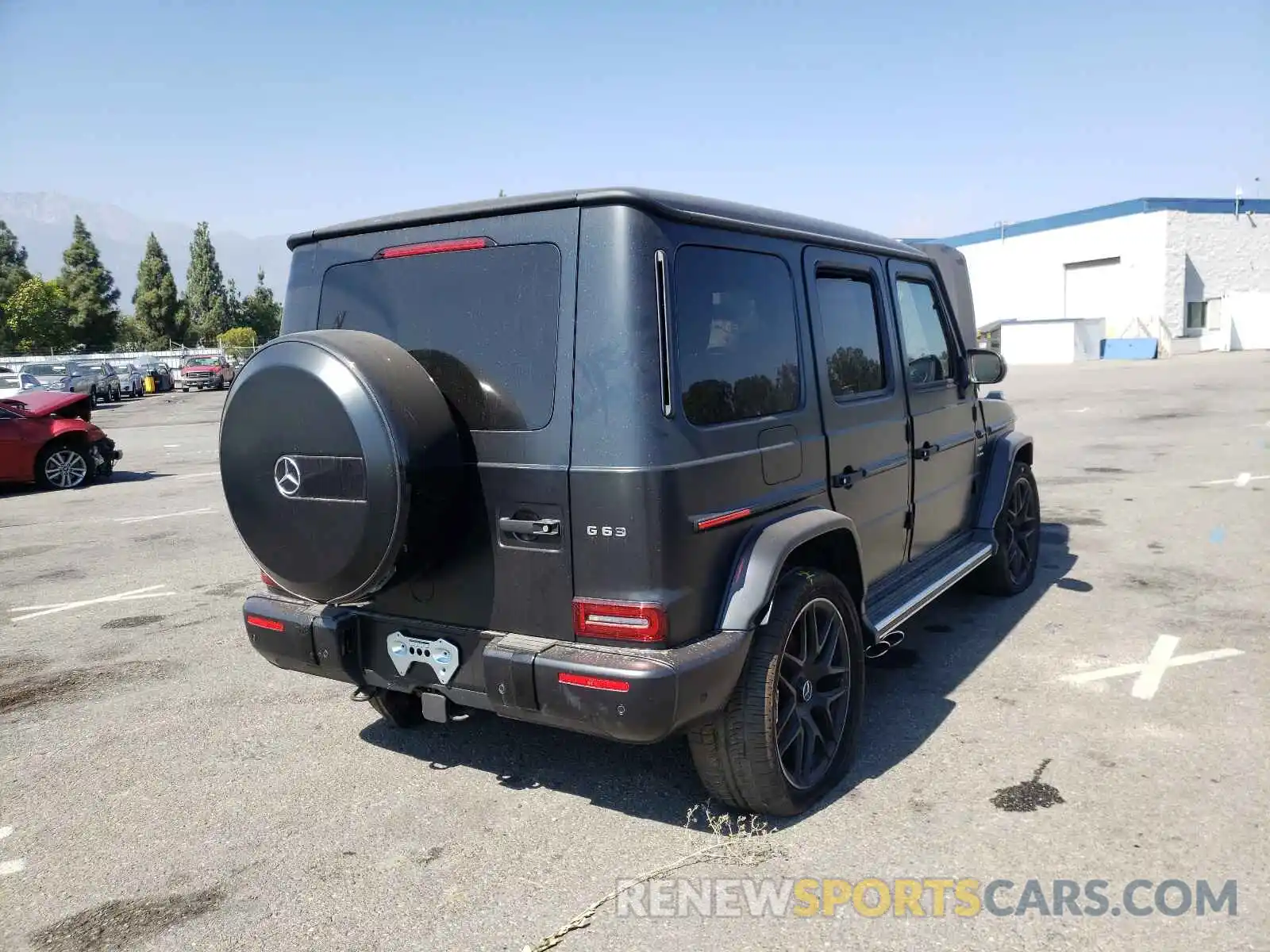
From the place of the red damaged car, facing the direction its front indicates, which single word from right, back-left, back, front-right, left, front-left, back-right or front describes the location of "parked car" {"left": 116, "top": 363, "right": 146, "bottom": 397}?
left

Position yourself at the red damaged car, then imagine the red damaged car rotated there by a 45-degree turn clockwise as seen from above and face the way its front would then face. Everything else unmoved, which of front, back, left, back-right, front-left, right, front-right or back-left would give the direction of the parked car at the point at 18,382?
back-left

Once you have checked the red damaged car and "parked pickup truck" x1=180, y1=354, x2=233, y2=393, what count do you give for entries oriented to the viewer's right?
1

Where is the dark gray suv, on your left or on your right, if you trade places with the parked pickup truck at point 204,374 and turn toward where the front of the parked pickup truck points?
on your left

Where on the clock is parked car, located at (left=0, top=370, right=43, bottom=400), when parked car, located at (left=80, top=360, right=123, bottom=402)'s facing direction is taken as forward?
parked car, located at (left=0, top=370, right=43, bottom=400) is roughly at 2 o'clock from parked car, located at (left=80, top=360, right=123, bottom=402).

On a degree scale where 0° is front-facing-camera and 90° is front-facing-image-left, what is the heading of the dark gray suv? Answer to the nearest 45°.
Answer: approximately 225°

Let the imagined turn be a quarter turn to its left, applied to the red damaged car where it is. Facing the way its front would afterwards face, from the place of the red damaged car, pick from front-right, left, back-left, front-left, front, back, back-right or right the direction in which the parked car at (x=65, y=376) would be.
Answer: front

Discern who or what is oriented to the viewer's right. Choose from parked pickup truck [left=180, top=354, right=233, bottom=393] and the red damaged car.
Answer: the red damaged car

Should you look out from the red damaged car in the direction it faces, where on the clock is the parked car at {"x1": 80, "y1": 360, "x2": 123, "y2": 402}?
The parked car is roughly at 9 o'clock from the red damaged car.

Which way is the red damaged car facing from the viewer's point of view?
to the viewer's right

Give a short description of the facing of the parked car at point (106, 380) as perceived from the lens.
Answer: facing the viewer and to the left of the viewer

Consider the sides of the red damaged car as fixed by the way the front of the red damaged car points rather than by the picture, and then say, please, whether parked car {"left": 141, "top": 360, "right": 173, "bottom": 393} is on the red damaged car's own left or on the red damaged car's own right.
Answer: on the red damaged car's own left

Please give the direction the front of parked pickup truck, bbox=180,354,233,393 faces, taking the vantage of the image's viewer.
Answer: facing the viewer and to the left of the viewer

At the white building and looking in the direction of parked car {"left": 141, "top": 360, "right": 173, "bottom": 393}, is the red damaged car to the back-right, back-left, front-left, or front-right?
front-left
